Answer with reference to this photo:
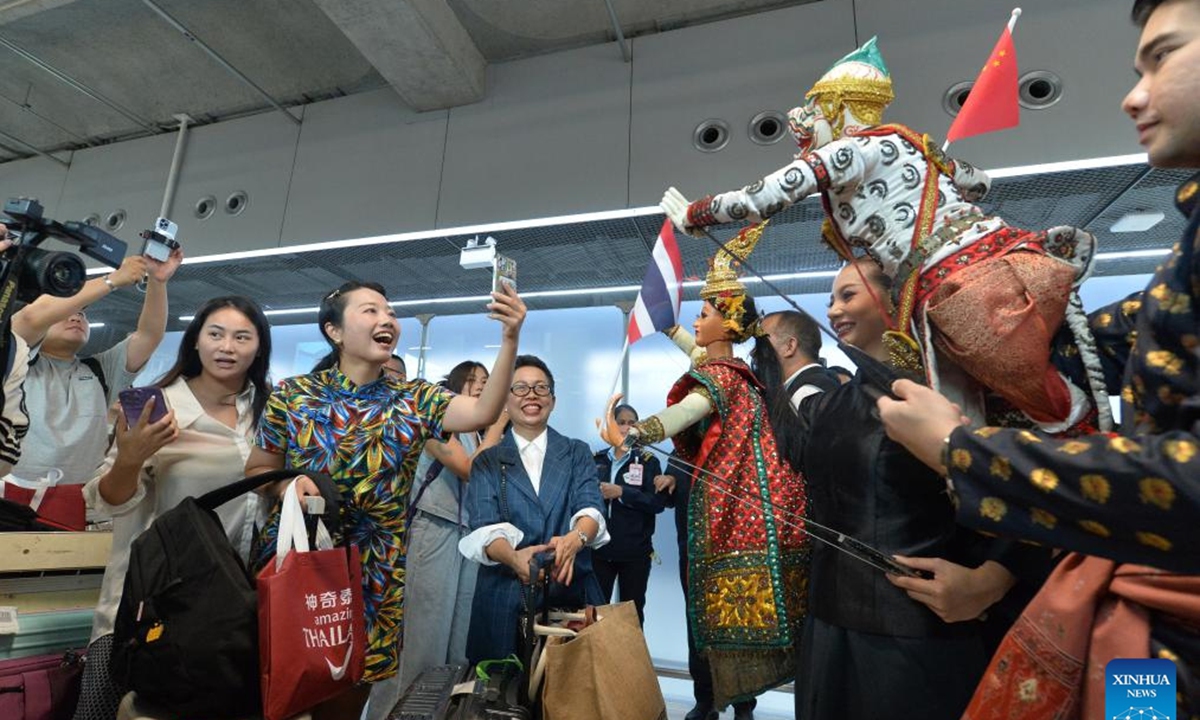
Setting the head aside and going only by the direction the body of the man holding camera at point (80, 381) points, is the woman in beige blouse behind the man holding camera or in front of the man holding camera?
in front

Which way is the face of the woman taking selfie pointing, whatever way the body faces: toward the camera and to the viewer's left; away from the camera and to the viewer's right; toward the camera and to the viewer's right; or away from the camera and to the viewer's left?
toward the camera and to the viewer's right

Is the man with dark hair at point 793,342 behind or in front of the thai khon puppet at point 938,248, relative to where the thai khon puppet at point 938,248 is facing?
in front

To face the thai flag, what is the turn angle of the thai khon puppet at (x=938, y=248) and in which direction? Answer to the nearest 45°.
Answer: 0° — it already faces it

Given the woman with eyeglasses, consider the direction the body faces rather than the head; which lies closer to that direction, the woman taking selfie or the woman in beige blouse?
the woman taking selfie

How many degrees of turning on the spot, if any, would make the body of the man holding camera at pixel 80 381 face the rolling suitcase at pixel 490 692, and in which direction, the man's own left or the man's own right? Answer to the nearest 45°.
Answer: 0° — they already face it

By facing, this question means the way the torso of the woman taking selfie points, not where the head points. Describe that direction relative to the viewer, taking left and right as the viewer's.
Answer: facing the viewer and to the right of the viewer

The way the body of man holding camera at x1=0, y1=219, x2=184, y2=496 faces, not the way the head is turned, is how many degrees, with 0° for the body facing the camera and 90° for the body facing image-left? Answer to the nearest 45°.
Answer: approximately 315°

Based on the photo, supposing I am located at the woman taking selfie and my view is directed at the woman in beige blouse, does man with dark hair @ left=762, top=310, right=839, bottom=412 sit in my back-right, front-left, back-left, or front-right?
back-right

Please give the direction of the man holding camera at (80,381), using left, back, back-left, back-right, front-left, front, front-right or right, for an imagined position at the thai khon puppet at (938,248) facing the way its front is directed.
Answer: front-left

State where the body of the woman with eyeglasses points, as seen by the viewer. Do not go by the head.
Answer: toward the camera

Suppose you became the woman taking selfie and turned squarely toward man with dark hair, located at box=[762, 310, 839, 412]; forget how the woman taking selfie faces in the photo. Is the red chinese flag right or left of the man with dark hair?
right

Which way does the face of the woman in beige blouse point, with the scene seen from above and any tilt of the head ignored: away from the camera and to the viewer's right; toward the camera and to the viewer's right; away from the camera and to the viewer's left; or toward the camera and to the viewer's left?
toward the camera and to the viewer's right

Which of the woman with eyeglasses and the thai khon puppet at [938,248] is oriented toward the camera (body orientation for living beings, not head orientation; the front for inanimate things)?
the woman with eyeglasses

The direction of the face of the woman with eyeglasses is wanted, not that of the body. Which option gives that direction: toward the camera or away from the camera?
toward the camera

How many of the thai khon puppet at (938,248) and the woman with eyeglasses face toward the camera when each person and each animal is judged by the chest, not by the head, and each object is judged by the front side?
1
